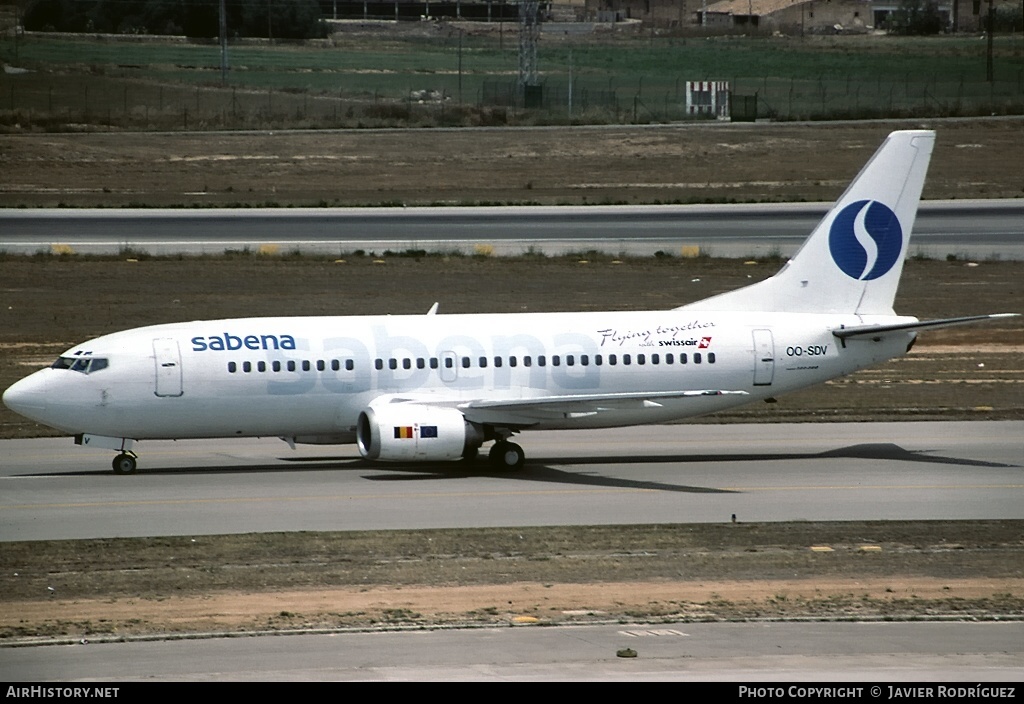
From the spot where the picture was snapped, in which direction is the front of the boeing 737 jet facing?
facing to the left of the viewer
